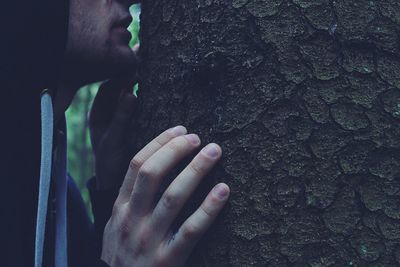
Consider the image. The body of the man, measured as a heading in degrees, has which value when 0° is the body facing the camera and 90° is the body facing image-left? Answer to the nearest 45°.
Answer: approximately 270°

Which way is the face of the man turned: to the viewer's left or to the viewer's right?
to the viewer's right

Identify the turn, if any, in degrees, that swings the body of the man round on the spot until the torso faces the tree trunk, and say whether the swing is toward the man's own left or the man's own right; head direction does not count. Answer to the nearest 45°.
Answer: approximately 45° to the man's own right
